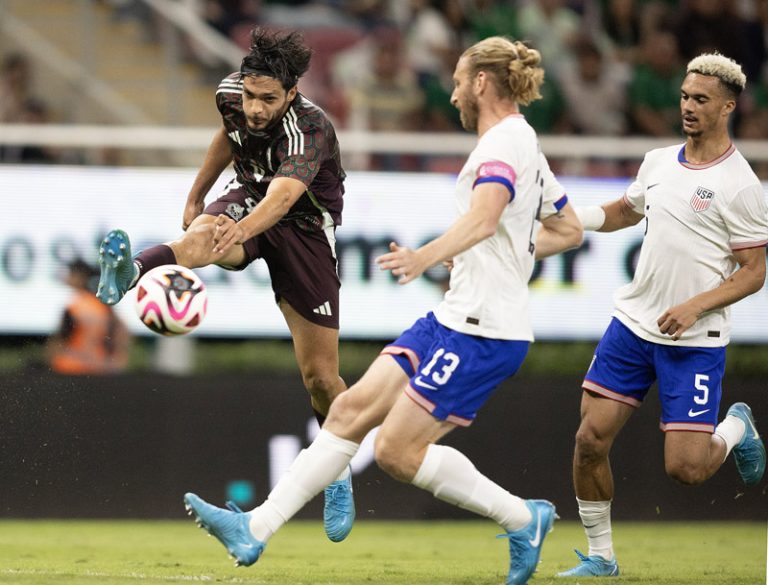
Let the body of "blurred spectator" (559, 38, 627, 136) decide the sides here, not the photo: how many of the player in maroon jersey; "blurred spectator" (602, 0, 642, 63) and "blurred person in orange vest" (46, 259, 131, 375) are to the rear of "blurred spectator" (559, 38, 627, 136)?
1

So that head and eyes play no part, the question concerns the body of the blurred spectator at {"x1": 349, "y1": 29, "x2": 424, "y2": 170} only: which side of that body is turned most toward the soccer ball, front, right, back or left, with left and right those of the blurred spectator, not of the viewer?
front

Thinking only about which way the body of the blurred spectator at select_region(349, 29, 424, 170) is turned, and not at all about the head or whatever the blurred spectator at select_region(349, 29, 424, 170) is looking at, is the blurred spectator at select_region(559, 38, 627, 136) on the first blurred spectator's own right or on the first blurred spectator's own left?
on the first blurred spectator's own left

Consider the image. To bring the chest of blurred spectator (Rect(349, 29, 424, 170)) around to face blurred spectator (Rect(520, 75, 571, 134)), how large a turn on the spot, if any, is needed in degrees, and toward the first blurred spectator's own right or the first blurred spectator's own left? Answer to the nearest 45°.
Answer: approximately 90° to the first blurred spectator's own left

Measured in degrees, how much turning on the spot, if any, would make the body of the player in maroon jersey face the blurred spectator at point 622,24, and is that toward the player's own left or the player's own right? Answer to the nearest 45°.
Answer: approximately 180°

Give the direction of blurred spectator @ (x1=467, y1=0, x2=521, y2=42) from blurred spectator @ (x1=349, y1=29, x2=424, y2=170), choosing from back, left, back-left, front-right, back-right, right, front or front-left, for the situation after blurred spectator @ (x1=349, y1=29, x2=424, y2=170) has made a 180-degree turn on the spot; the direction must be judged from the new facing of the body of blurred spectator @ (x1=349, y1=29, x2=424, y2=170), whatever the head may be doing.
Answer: front-right

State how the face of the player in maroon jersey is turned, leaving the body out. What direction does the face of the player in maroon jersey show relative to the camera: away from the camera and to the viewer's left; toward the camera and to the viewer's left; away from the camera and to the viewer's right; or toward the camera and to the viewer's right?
toward the camera and to the viewer's left

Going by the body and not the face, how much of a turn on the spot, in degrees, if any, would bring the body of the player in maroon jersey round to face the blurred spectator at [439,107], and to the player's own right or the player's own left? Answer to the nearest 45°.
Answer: approximately 135° to the player's own right

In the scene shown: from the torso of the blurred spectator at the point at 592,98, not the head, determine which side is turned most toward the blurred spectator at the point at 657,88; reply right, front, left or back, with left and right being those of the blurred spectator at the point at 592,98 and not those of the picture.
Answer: left

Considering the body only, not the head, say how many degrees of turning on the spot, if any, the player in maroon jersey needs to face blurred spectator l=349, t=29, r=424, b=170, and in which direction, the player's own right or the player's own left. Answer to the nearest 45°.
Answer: approximately 135° to the player's own right

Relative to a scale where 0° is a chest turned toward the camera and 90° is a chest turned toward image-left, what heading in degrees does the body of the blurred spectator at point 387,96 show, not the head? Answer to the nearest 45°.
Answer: approximately 0°

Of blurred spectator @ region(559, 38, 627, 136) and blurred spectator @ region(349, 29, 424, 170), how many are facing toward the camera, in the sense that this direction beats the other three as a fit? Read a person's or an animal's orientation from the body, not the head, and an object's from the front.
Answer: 2

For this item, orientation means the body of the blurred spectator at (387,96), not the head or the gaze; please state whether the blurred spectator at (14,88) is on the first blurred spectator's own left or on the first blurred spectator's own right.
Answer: on the first blurred spectator's own right

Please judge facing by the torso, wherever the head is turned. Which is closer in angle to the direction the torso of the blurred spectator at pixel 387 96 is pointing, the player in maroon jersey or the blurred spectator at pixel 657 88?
the player in maroon jersey
